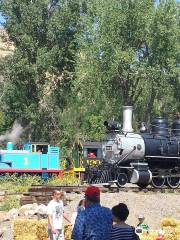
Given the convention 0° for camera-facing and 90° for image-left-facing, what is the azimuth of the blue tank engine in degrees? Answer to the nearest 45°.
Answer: approximately 90°

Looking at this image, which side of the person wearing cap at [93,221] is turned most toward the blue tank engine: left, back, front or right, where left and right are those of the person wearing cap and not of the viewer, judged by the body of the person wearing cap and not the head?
front

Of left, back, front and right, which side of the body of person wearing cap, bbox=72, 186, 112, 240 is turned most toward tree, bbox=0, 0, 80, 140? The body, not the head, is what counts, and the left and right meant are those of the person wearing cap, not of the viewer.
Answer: front

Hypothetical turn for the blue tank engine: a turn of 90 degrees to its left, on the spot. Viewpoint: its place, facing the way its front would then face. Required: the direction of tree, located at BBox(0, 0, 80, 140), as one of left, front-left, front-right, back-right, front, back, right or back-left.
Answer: back

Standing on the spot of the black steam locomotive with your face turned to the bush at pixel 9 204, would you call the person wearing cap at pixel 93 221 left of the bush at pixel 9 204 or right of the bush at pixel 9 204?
left

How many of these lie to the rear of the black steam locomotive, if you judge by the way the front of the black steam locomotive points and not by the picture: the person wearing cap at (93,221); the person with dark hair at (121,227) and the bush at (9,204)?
0

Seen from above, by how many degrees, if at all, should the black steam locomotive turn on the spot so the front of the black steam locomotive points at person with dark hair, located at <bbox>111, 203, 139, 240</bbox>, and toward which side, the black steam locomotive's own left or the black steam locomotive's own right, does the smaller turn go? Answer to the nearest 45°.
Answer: approximately 45° to the black steam locomotive's own left

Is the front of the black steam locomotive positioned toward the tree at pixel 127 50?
no

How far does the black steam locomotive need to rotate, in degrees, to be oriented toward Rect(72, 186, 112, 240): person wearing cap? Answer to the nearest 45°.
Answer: approximately 45° to its left

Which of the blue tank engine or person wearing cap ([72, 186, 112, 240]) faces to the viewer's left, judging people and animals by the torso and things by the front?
the blue tank engine

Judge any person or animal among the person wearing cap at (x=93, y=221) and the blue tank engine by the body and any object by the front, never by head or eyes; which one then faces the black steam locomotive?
the person wearing cap

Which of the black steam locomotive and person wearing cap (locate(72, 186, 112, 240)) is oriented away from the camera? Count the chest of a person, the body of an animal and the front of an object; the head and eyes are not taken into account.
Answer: the person wearing cap

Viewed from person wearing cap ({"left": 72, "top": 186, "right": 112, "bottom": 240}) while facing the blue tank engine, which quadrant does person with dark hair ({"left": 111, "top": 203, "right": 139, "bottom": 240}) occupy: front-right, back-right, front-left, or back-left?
back-right

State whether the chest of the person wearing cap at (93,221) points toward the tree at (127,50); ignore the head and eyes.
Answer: yes

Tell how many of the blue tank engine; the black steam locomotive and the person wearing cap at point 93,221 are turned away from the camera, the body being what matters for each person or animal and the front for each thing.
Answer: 1

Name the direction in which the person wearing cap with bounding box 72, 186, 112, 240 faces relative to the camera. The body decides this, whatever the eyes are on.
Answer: away from the camera

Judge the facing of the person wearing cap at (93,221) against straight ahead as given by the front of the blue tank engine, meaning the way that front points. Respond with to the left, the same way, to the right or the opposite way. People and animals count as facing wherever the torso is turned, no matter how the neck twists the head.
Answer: to the right
